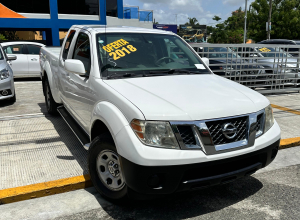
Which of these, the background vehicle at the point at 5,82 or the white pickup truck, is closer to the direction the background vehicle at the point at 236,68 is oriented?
the white pickup truck

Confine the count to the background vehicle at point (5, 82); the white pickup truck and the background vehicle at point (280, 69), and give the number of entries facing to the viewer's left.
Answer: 0

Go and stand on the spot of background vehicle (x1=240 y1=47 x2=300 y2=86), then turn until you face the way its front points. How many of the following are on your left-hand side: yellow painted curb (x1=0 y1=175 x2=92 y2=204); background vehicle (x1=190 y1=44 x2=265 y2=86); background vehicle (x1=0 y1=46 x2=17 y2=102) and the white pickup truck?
0

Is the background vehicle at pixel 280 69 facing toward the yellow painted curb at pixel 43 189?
no

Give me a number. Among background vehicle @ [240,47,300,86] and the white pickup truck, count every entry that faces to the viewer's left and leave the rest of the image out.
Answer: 0

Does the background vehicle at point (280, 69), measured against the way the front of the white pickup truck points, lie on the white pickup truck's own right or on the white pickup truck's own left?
on the white pickup truck's own left

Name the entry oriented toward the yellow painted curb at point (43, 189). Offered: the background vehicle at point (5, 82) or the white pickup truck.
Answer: the background vehicle

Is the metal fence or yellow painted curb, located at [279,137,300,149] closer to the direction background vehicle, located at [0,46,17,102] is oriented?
the yellow painted curb

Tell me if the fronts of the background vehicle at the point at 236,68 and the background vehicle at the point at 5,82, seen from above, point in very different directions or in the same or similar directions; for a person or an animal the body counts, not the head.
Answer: same or similar directions

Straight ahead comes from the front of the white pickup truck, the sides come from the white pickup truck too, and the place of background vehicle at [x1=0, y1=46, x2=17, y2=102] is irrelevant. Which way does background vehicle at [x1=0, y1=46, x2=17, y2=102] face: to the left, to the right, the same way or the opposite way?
the same way

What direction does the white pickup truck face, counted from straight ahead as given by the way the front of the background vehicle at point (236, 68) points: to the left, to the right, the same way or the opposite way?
the same way

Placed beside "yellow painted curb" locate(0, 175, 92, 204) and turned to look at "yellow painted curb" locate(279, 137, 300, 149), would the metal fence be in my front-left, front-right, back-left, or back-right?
front-left

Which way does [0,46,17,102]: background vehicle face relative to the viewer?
toward the camera

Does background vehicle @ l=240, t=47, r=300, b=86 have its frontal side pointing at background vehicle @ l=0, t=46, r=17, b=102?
no

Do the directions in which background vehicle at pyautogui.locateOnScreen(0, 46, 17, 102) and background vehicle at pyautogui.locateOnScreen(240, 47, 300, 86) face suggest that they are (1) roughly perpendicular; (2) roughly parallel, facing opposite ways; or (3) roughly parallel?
roughly parallel

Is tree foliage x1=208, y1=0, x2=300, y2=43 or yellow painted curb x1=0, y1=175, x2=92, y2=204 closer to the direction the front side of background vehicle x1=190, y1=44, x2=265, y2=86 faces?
the yellow painted curb

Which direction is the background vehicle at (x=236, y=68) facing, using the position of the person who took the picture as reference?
facing the viewer and to the right of the viewer

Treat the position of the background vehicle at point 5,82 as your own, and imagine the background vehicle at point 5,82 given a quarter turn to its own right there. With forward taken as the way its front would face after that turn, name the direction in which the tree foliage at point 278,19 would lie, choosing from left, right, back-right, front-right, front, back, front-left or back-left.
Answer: back-right

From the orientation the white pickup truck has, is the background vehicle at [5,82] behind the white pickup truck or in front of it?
behind

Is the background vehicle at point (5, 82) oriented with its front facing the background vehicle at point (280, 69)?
no
